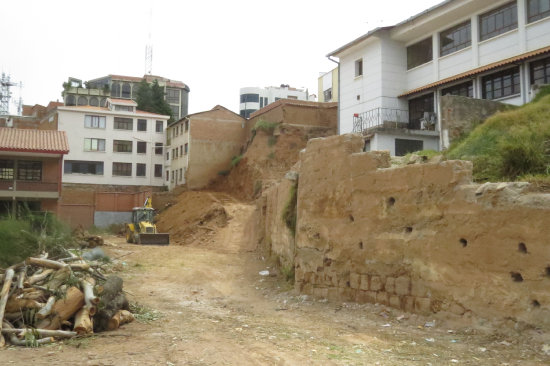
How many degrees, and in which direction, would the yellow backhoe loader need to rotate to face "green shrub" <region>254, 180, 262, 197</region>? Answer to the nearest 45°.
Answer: approximately 90° to its left

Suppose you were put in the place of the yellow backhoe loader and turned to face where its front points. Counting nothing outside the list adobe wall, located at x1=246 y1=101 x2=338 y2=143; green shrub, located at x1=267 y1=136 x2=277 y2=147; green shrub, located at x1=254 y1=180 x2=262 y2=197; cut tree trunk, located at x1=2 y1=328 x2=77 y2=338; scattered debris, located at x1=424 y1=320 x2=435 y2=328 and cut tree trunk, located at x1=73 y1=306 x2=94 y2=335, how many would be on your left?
3

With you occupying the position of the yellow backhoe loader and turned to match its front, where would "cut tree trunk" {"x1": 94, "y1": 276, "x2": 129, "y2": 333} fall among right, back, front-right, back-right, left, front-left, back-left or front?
front-right

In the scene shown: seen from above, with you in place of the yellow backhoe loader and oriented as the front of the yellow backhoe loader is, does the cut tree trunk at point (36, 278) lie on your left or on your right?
on your right

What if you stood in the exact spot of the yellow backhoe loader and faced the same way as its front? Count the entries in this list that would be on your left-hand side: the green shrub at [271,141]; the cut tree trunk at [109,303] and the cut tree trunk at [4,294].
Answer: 1

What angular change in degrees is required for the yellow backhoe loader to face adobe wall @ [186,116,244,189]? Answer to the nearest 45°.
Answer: approximately 135° to its left

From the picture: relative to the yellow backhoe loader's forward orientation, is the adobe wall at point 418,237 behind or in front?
in front

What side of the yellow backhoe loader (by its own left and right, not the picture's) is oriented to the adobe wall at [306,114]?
left

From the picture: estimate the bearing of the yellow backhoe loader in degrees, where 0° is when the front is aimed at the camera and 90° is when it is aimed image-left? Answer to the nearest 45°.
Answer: approximately 315°

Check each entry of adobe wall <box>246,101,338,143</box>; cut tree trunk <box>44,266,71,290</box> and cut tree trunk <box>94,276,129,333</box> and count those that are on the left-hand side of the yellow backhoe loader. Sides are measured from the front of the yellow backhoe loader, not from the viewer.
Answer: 1

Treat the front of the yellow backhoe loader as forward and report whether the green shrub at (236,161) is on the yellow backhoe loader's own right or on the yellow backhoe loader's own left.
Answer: on the yellow backhoe loader's own left

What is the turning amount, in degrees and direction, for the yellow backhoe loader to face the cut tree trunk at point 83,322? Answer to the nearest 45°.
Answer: approximately 45° to its right

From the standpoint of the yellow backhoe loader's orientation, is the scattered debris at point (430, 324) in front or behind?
in front

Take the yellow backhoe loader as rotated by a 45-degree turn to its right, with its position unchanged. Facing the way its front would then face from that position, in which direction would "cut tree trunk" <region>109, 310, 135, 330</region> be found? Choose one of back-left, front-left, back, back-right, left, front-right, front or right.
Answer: front
